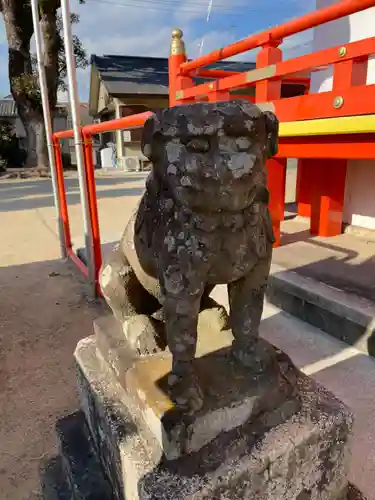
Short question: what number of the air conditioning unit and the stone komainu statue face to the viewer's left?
0

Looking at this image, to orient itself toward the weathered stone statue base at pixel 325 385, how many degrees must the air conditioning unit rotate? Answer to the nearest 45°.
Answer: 0° — it already faces it

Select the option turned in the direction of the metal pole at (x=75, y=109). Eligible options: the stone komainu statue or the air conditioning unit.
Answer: the air conditioning unit

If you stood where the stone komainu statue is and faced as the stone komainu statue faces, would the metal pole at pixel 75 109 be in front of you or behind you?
behind

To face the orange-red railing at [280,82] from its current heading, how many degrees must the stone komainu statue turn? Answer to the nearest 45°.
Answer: approximately 135° to its left

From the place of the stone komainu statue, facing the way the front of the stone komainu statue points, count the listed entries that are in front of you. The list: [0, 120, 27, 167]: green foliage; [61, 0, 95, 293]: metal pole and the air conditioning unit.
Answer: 0

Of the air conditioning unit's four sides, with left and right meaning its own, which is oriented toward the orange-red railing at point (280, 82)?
front

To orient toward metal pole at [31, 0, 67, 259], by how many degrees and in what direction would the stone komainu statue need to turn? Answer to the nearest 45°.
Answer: approximately 180°

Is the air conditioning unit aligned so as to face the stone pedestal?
yes

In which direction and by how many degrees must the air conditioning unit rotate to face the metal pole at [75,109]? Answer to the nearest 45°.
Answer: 0° — it already faces it

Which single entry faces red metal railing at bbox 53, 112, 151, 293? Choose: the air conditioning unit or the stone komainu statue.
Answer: the air conditioning unit

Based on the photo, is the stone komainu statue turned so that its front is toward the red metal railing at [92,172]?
no

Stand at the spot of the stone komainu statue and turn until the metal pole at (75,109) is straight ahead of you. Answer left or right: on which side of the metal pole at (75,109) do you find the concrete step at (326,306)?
right

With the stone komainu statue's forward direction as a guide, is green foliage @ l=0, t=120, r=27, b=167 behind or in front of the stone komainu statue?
behind

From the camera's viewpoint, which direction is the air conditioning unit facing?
toward the camera

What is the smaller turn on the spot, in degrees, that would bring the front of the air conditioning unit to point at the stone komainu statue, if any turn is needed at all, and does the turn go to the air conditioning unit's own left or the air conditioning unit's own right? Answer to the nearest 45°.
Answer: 0° — it already faces it

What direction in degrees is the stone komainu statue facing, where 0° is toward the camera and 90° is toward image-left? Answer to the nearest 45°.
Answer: approximately 315°
